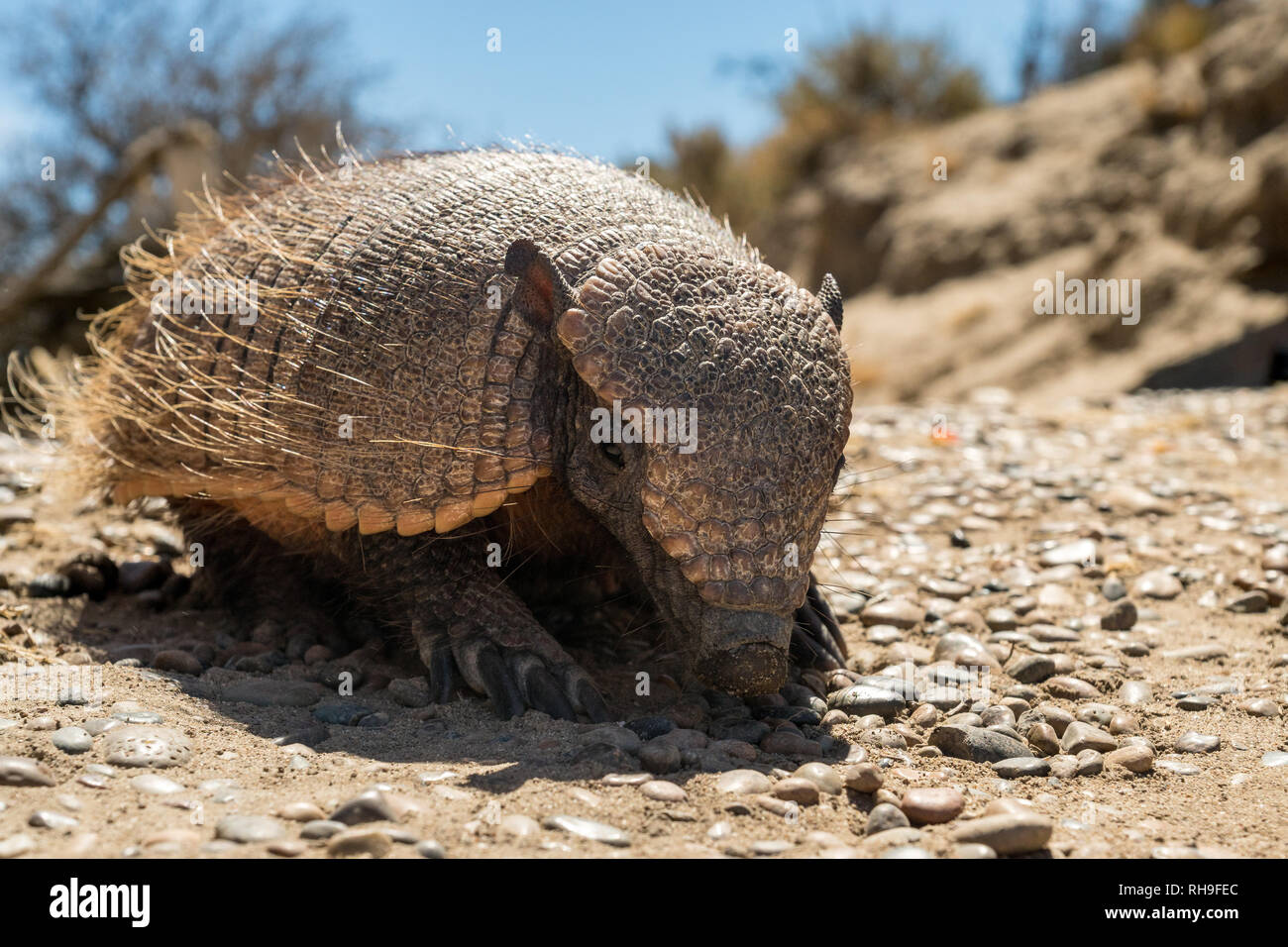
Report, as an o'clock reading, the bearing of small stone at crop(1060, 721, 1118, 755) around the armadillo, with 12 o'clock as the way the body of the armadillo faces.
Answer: The small stone is roughly at 11 o'clock from the armadillo.

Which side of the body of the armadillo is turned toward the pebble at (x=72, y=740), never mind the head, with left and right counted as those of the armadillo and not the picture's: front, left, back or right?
right

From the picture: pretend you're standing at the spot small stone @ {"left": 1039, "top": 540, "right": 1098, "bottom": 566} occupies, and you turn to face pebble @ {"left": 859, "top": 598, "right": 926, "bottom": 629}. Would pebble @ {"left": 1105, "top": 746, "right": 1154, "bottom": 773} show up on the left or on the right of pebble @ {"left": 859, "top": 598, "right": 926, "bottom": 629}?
left

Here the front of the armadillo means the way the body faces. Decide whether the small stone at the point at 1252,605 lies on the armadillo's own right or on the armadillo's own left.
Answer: on the armadillo's own left

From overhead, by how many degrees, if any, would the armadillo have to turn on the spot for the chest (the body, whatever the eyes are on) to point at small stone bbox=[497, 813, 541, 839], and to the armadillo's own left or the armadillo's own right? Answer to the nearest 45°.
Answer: approximately 45° to the armadillo's own right

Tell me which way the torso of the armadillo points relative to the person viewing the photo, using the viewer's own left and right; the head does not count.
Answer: facing the viewer and to the right of the viewer

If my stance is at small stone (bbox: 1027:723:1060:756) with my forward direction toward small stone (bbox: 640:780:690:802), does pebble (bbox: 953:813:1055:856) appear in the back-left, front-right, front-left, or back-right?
front-left

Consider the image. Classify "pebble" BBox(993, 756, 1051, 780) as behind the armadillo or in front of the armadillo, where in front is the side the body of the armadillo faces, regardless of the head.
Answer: in front

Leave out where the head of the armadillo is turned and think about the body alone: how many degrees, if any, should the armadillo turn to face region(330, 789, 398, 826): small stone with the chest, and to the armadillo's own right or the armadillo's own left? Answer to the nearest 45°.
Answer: approximately 45° to the armadillo's own right
